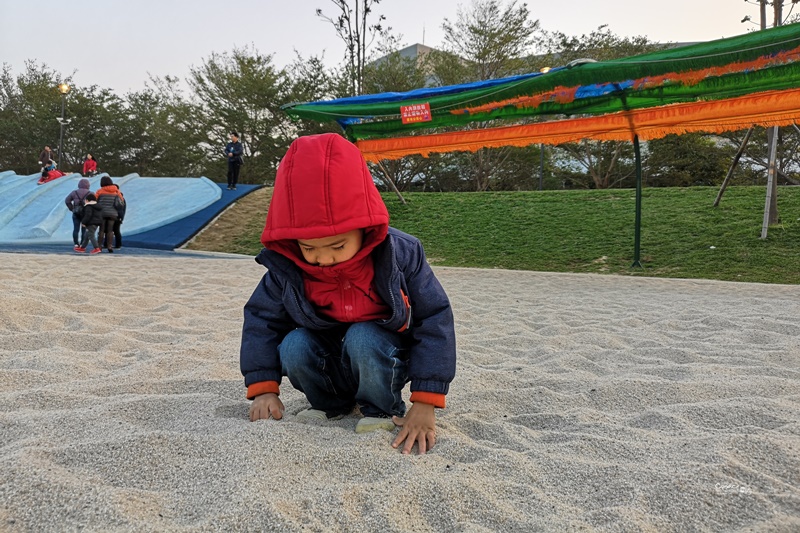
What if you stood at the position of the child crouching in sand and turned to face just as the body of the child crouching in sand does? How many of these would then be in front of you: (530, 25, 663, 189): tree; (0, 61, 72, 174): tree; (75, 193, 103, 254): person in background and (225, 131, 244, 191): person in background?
0

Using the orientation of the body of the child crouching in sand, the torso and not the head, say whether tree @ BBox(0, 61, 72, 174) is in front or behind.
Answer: behind

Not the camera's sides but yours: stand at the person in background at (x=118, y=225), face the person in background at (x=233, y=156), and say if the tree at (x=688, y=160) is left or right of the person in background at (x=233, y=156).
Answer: right

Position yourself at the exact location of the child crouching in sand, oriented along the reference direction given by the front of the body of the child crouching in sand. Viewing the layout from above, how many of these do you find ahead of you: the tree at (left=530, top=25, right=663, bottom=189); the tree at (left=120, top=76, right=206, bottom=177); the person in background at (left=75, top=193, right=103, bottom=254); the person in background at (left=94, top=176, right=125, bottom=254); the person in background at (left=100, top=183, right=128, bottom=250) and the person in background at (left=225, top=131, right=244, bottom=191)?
0

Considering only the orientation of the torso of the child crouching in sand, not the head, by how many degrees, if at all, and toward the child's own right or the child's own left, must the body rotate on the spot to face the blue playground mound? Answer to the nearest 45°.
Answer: approximately 180°

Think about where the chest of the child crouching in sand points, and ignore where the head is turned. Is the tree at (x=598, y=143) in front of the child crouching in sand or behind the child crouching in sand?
behind

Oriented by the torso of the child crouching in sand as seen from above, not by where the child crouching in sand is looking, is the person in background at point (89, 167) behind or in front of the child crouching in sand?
behind

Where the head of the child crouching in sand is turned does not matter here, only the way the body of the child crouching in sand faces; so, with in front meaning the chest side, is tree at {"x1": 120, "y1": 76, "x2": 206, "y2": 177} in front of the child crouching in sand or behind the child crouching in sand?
behind

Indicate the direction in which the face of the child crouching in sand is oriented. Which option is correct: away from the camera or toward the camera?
toward the camera

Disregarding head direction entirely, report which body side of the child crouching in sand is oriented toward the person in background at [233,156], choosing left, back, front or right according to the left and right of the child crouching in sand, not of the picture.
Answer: back

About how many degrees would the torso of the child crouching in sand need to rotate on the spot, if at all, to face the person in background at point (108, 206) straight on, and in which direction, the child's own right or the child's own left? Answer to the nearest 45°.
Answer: approximately 135° to the child's own right

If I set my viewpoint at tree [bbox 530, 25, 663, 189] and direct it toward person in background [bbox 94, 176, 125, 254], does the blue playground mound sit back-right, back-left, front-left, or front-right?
front-right

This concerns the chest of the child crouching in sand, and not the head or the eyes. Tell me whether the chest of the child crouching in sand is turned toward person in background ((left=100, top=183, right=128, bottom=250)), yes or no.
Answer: no

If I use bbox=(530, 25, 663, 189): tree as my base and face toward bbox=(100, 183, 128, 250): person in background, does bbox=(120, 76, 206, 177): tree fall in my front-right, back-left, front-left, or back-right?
front-right

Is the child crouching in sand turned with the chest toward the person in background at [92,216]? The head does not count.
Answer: no

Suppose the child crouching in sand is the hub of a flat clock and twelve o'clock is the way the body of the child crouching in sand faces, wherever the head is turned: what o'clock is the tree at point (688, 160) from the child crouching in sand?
The tree is roughly at 7 o'clock from the child crouching in sand.

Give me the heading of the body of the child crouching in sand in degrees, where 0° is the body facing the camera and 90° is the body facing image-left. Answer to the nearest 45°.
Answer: approximately 0°
